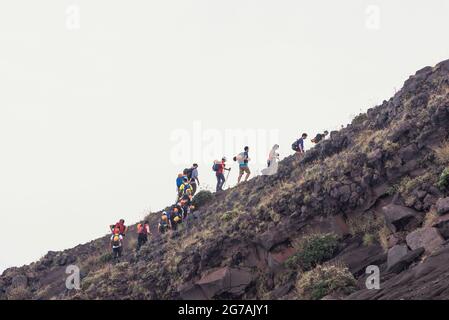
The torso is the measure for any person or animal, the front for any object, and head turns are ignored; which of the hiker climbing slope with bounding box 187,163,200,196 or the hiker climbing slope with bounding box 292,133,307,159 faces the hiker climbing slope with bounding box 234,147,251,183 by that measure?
the hiker climbing slope with bounding box 187,163,200,196

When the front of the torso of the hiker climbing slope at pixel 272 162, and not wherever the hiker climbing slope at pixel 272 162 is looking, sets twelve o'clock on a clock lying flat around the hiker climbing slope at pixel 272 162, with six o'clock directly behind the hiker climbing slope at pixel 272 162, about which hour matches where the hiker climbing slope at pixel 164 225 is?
the hiker climbing slope at pixel 164 225 is roughly at 6 o'clock from the hiker climbing slope at pixel 272 162.

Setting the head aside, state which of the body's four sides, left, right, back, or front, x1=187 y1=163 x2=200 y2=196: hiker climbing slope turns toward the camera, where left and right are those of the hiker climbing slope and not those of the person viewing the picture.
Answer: right

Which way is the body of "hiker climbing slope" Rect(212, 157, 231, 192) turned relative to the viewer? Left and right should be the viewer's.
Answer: facing to the right of the viewer

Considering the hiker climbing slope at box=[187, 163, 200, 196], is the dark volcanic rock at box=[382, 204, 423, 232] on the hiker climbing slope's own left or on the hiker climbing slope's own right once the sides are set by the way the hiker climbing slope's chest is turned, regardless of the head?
on the hiker climbing slope's own right

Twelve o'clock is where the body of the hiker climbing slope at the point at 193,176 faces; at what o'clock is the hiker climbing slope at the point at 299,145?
the hiker climbing slope at the point at 299,145 is roughly at 12 o'clock from the hiker climbing slope at the point at 193,176.

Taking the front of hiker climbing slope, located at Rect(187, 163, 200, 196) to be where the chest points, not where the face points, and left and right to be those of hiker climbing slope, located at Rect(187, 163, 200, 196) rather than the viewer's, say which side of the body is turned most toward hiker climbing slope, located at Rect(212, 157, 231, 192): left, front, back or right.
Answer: front
